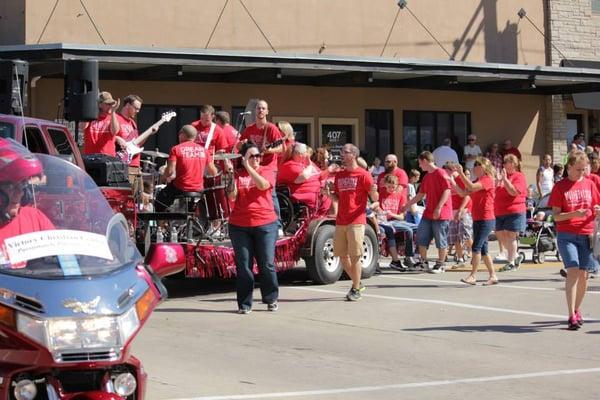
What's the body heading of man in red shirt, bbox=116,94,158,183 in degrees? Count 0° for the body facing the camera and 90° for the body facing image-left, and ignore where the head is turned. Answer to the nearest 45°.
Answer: approximately 315°

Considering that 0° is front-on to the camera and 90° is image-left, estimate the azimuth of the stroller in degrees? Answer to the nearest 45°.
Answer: approximately 45°

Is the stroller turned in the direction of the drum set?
yes

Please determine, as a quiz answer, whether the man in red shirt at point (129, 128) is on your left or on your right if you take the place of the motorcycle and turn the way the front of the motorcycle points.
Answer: on your left

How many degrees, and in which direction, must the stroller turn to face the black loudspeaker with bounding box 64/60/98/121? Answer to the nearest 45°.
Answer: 0° — it already faces it

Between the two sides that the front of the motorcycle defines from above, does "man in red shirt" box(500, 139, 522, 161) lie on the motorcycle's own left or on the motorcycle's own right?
on the motorcycle's own left

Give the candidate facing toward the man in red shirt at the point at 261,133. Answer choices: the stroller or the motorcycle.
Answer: the stroller

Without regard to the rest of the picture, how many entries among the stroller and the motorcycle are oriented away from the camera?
0
